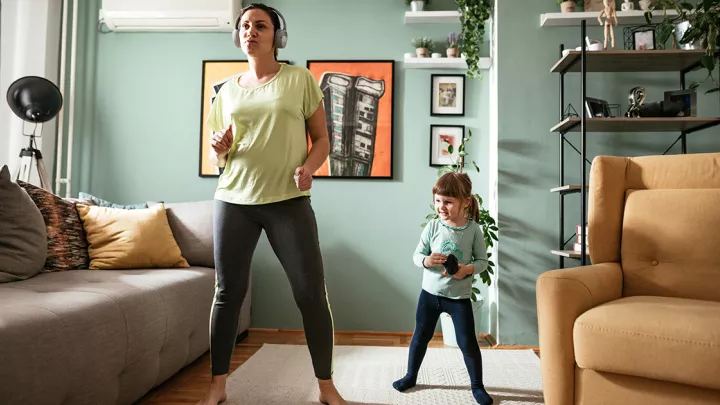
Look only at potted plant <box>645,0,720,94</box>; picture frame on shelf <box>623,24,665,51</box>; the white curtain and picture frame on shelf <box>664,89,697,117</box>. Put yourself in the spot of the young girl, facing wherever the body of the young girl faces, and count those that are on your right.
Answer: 1

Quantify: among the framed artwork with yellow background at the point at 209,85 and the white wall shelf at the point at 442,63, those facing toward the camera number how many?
2

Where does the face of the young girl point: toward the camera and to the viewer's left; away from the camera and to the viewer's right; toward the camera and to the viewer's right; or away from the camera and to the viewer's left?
toward the camera and to the viewer's left

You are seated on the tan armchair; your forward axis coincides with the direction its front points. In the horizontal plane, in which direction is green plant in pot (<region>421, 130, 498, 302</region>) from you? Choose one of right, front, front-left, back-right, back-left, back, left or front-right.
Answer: right

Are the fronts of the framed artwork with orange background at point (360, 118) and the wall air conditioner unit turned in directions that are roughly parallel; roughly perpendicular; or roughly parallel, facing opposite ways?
roughly parallel

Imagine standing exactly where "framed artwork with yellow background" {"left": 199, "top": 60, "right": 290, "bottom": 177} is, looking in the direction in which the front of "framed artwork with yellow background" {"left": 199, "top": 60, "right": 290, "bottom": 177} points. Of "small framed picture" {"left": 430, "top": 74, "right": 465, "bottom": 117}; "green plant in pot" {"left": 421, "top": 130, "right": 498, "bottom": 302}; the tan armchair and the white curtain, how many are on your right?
1

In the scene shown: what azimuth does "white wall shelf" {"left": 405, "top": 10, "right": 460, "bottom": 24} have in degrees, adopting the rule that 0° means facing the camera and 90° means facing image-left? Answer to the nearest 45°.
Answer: approximately 0°

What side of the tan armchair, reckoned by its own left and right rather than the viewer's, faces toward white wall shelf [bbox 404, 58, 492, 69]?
right

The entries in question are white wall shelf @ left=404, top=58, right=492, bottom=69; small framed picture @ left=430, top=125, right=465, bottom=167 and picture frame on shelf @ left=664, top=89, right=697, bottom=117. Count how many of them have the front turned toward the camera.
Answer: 3

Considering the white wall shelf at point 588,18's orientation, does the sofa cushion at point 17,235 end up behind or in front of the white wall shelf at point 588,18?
in front

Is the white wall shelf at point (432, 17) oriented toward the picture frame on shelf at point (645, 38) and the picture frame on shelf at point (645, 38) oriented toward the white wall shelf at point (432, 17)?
no

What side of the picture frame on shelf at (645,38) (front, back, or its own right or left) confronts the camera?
front

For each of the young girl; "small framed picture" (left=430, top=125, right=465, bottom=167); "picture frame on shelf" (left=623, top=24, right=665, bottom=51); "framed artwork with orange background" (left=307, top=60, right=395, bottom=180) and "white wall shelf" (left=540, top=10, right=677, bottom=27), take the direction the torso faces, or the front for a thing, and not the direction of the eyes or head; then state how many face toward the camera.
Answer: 5

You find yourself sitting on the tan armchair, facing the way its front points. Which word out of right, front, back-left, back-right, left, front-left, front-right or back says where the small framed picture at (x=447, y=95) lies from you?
right

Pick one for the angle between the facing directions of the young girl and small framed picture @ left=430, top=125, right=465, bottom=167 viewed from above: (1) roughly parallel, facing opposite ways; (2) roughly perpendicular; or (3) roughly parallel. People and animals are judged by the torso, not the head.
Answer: roughly parallel

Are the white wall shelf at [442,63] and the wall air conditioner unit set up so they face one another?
no

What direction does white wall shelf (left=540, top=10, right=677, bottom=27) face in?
toward the camera

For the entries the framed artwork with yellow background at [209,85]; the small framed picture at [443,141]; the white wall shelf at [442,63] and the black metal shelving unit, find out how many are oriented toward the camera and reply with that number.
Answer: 4

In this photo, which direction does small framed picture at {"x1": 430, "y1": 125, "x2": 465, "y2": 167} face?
toward the camera
